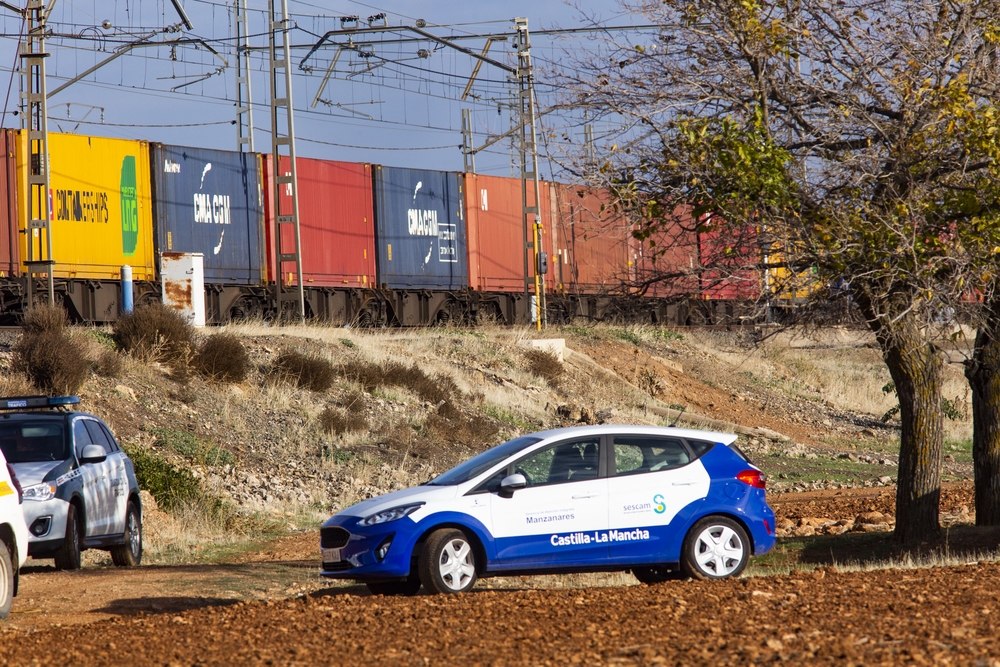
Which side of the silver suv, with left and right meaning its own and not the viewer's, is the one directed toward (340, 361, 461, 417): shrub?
back

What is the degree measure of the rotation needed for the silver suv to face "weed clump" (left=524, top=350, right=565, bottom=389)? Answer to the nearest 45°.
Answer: approximately 180°

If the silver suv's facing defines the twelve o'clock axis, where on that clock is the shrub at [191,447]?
The shrub is roughly at 5 o'clock from the silver suv.

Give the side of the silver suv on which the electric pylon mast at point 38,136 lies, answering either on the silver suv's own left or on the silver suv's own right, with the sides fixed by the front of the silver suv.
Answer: on the silver suv's own right

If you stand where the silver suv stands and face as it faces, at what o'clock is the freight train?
The freight train is roughly at 5 o'clock from the silver suv.

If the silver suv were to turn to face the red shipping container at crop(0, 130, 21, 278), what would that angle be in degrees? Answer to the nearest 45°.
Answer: approximately 135° to its right

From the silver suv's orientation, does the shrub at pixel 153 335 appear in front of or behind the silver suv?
behind

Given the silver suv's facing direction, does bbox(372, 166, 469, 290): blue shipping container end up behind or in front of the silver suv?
behind

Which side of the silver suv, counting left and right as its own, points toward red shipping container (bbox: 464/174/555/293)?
back

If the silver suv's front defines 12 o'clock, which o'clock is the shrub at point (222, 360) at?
The shrub is roughly at 5 o'clock from the silver suv.

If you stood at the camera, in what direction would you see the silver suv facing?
facing the viewer and to the left of the viewer

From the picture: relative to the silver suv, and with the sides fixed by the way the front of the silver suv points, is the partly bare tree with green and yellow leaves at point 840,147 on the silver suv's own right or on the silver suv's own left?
on the silver suv's own left

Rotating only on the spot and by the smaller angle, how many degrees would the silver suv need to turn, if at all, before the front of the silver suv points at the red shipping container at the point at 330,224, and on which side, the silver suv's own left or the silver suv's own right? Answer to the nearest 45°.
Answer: approximately 135° to the silver suv's own right
